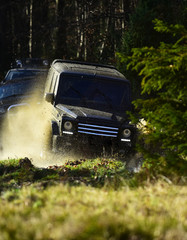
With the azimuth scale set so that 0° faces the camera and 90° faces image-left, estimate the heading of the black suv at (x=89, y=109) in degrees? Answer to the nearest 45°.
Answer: approximately 0°

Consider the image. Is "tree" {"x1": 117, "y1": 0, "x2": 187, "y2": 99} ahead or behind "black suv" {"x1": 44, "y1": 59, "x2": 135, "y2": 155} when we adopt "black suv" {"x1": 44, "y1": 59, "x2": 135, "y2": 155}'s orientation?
behind

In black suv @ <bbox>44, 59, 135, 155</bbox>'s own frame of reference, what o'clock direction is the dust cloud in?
The dust cloud is roughly at 4 o'clock from the black suv.
